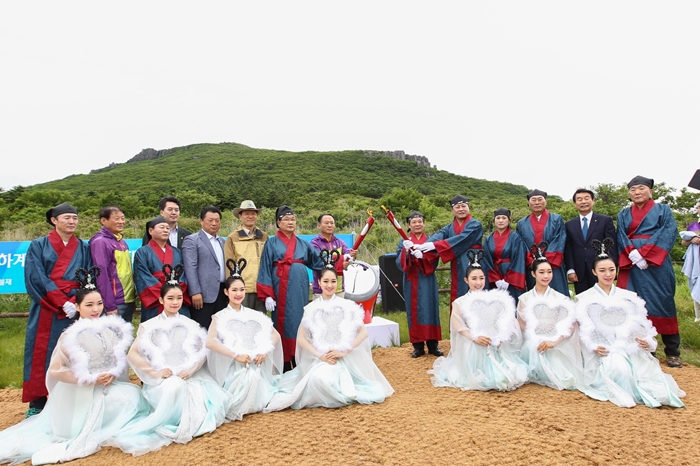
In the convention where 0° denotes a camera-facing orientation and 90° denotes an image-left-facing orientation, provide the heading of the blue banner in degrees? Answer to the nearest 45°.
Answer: approximately 0°

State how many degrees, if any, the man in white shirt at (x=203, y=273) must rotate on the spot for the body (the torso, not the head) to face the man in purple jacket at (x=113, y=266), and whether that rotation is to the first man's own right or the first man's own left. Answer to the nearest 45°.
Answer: approximately 135° to the first man's own right

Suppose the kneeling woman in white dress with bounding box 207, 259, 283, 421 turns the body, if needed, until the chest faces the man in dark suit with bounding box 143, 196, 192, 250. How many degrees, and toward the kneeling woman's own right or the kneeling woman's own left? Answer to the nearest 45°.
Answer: approximately 180°

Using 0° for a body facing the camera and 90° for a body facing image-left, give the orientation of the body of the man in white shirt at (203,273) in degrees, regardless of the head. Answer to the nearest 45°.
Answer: approximately 315°

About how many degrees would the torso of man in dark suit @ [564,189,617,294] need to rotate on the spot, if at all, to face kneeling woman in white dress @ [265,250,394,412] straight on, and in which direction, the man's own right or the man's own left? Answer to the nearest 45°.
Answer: approximately 45° to the man's own right

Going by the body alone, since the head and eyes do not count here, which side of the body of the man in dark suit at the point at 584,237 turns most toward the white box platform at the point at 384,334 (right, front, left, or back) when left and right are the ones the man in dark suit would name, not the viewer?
right

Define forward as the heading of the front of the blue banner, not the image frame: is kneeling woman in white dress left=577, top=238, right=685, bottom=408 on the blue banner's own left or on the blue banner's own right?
on the blue banner's own left

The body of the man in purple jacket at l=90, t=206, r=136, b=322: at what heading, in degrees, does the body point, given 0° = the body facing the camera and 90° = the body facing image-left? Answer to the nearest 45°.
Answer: approximately 315°

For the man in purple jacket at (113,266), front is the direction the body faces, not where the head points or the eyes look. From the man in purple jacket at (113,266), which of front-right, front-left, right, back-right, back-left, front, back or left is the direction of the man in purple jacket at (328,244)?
front-left

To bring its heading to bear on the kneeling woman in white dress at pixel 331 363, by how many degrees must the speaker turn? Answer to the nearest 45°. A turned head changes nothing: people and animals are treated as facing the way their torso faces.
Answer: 0° — it already faces them

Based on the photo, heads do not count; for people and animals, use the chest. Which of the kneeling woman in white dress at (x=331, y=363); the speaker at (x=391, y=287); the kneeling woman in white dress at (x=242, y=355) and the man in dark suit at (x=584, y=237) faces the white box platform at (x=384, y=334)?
the speaker
